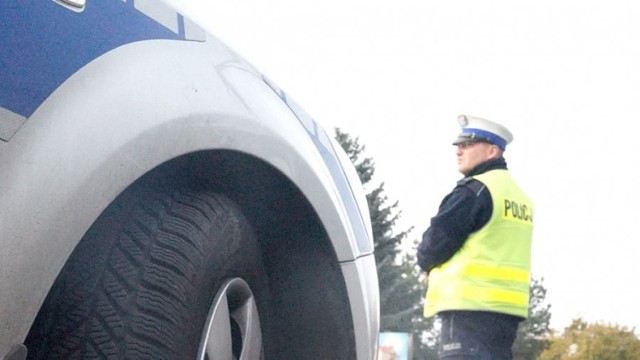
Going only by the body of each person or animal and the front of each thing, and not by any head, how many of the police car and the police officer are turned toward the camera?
0

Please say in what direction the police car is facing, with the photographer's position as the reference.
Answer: facing away from the viewer and to the right of the viewer

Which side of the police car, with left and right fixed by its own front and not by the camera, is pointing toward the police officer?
front
